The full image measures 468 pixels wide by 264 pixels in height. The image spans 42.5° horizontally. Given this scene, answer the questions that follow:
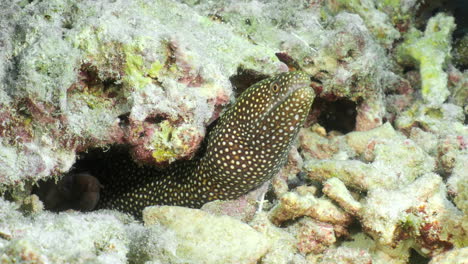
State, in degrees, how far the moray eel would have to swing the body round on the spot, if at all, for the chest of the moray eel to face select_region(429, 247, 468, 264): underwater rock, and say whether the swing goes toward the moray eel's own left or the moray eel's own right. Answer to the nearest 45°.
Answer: approximately 45° to the moray eel's own right

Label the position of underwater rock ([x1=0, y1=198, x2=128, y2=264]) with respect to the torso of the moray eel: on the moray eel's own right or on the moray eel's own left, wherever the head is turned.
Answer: on the moray eel's own right

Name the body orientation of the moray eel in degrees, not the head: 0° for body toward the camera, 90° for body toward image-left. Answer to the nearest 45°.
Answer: approximately 270°

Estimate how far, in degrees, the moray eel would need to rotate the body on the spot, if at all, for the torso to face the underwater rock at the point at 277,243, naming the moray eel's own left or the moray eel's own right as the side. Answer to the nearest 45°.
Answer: approximately 45° to the moray eel's own right

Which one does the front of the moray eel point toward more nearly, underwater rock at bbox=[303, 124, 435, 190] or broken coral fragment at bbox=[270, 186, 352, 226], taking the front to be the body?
the underwater rock

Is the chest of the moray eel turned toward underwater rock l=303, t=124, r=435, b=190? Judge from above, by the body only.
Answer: yes

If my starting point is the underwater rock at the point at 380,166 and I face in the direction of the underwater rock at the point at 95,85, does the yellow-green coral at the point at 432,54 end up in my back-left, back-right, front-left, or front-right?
back-right

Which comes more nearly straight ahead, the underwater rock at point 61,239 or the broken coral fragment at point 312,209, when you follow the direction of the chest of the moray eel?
the broken coral fragment
